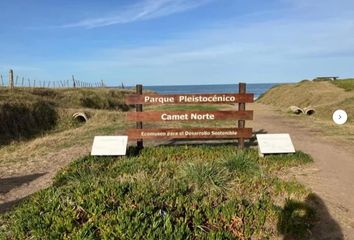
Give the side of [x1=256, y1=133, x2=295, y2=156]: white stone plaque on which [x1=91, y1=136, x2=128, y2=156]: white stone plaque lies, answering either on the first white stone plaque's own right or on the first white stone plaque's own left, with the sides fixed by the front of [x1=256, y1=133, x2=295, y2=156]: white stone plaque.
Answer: on the first white stone plaque's own right

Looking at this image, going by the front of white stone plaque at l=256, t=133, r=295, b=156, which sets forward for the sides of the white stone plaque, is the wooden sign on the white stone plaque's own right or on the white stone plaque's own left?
on the white stone plaque's own right

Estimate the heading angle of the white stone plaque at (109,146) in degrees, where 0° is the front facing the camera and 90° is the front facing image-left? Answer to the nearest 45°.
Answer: approximately 0°

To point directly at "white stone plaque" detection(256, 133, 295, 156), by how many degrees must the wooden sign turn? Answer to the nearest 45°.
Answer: approximately 90° to its left
